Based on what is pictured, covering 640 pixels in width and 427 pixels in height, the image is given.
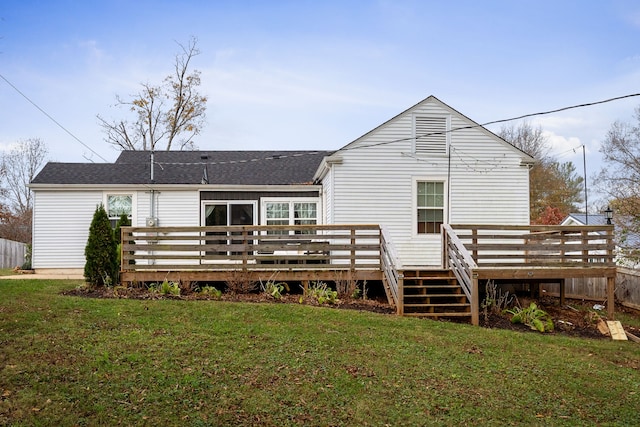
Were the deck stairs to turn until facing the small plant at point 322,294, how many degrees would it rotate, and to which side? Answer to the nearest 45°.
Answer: approximately 90° to its right

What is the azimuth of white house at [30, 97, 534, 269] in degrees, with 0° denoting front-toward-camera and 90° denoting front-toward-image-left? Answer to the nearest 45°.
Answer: approximately 180°

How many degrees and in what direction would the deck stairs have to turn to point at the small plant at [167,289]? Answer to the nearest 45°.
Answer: approximately 90° to its right

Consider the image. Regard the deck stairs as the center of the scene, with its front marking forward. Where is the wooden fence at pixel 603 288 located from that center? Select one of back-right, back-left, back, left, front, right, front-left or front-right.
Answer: back-left

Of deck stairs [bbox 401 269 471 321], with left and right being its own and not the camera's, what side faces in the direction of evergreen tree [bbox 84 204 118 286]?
right

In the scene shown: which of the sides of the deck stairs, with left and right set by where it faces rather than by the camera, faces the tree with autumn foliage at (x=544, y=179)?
back

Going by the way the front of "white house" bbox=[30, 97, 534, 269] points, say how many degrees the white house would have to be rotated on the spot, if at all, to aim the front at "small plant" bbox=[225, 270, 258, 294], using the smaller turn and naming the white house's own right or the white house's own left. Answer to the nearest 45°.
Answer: approximately 135° to the white house's own left

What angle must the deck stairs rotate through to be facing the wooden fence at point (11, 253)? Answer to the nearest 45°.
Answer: approximately 135° to its right

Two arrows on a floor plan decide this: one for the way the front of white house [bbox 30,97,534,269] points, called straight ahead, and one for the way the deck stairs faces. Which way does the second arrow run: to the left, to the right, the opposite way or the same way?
the opposite way

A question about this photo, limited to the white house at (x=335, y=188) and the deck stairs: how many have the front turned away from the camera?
1

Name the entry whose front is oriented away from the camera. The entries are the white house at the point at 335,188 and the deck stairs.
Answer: the white house

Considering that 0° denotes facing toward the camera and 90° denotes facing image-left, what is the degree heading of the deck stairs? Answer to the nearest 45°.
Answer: approximately 0°
